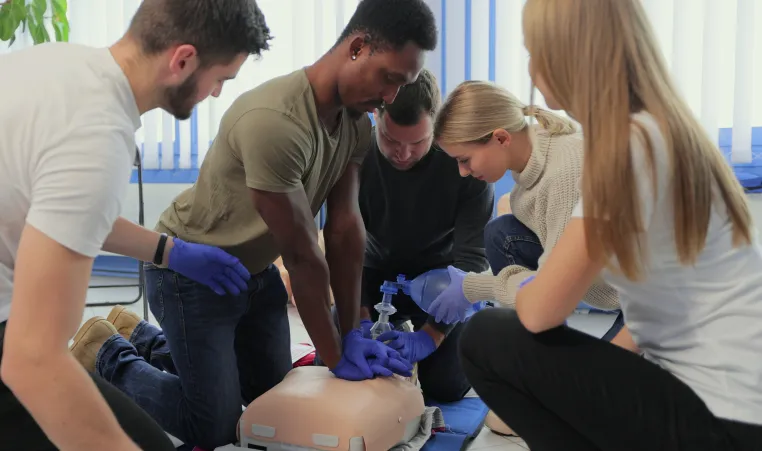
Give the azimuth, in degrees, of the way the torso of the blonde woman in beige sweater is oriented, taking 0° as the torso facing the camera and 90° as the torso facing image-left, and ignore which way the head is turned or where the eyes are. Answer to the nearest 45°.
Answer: approximately 90°

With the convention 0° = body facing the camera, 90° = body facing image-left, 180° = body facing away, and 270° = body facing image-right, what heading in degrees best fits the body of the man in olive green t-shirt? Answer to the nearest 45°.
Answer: approximately 315°

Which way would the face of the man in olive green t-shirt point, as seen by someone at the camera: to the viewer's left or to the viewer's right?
to the viewer's right

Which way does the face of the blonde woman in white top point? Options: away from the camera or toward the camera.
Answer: away from the camera

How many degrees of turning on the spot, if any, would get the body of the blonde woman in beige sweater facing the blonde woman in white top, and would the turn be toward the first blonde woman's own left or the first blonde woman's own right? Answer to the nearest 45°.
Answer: approximately 90° to the first blonde woman's own left

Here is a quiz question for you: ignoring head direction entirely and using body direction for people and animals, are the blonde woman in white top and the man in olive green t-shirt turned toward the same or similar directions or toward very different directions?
very different directions
